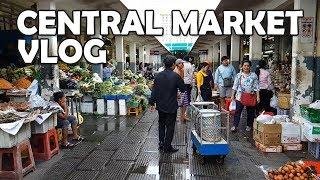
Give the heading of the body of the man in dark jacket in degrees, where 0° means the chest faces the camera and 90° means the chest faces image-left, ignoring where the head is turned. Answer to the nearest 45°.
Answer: approximately 225°

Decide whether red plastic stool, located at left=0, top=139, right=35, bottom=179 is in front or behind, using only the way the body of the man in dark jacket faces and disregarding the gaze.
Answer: behind

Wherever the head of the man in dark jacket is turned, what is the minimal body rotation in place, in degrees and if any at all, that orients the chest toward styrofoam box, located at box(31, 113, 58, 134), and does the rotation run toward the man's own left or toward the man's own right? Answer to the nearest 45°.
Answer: approximately 135° to the man's own left

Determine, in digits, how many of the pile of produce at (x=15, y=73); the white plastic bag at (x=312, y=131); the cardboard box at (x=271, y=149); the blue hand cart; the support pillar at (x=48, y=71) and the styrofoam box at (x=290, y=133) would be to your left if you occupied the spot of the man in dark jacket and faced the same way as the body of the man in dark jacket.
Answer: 2

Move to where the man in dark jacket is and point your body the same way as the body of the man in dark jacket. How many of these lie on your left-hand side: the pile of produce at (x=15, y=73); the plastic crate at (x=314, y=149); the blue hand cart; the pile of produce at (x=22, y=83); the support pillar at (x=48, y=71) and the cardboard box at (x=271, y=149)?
3

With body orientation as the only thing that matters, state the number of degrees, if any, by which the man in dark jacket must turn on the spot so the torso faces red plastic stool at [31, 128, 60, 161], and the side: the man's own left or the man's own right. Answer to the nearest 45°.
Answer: approximately 135° to the man's own left

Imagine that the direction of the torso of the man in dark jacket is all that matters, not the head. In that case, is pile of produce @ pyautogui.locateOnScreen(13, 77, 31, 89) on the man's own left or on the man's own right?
on the man's own left

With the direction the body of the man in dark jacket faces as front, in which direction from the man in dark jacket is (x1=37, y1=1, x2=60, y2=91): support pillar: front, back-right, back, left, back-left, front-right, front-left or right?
left

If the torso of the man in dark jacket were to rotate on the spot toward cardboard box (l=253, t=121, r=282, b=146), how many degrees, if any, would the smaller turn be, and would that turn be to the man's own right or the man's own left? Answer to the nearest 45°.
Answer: approximately 45° to the man's own right

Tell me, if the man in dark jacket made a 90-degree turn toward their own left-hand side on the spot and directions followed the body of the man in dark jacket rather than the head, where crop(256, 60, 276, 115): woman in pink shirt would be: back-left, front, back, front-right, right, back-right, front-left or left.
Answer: right

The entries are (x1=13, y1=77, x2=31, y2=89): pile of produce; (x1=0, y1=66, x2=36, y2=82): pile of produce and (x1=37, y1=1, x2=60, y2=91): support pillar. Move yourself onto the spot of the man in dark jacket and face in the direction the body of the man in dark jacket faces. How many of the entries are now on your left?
3

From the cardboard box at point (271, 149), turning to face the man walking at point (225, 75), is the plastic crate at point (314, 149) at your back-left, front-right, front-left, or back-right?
back-right

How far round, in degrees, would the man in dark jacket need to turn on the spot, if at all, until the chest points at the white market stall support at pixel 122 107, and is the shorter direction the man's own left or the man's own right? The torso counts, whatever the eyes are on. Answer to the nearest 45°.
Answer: approximately 45° to the man's own left

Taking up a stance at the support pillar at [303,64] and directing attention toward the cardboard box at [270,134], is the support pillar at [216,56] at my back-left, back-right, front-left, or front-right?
back-right

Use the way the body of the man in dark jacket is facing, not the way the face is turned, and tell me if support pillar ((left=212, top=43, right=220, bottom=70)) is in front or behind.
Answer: in front
